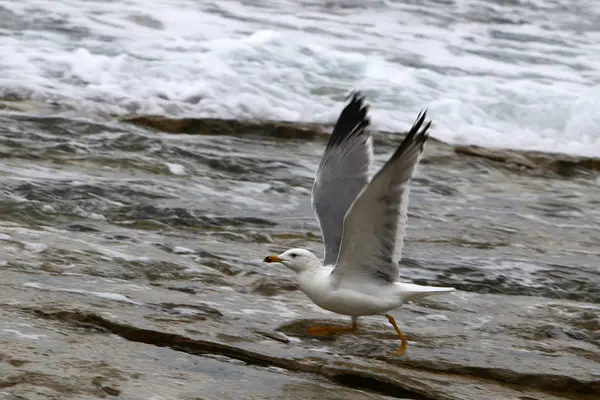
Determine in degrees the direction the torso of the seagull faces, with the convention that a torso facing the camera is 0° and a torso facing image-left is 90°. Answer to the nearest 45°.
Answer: approximately 90°
